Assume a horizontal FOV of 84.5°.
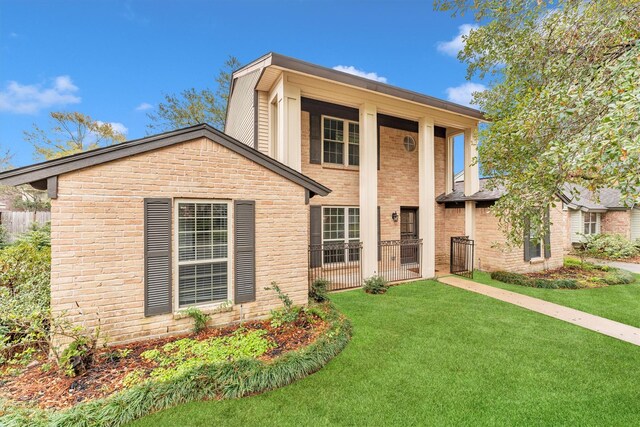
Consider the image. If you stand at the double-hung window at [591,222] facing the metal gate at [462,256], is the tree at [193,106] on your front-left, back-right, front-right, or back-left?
front-right

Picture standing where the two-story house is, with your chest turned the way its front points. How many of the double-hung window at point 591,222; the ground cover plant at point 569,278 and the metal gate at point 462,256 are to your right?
0

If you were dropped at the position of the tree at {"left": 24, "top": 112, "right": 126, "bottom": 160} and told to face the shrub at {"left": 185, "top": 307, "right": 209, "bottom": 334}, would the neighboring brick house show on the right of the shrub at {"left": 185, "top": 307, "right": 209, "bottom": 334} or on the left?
left

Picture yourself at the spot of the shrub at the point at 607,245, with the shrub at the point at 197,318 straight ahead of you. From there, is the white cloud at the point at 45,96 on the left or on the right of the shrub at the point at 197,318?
right

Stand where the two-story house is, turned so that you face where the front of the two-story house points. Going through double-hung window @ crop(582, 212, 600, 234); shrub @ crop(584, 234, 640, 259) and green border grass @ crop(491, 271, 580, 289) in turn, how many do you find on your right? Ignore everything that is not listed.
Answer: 0

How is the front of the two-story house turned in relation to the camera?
facing the viewer and to the right of the viewer

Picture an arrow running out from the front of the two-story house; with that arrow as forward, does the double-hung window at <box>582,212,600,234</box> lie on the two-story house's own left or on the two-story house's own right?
on the two-story house's own left

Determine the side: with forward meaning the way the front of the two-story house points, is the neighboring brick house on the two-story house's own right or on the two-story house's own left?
on the two-story house's own left

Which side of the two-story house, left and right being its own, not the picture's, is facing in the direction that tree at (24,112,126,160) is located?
back

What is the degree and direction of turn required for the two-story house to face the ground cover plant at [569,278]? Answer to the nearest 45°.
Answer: approximately 45° to its left

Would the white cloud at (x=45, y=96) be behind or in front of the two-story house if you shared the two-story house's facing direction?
behind

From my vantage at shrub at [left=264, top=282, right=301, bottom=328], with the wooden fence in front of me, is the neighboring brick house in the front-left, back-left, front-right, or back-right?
back-right

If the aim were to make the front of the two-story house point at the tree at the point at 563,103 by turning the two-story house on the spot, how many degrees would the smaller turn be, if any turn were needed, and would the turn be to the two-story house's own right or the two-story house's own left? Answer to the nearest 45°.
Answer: approximately 45° to the two-story house's own left
